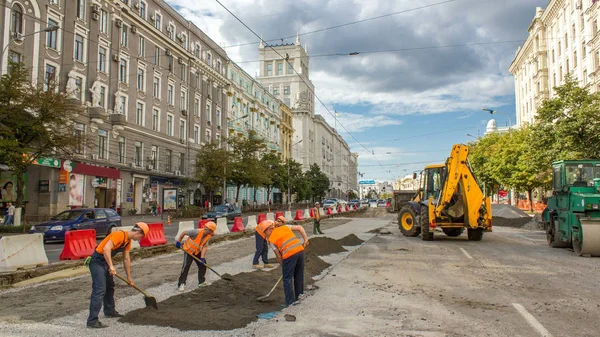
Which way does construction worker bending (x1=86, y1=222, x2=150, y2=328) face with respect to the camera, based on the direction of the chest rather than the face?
to the viewer's right

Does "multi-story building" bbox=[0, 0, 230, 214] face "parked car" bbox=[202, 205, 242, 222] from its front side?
yes

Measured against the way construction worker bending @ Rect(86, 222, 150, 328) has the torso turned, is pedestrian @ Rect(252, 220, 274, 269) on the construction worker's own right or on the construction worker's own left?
on the construction worker's own left

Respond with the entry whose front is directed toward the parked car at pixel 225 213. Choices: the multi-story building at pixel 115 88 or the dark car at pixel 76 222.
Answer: the multi-story building

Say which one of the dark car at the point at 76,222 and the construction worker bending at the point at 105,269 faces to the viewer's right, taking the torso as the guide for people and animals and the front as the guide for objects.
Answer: the construction worker bending

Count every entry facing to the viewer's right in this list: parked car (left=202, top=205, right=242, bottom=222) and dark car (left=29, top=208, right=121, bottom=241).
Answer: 0

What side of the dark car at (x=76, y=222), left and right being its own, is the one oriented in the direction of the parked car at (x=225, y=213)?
back

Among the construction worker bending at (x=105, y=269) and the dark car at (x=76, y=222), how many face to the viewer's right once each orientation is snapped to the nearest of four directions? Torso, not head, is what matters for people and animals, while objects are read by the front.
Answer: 1

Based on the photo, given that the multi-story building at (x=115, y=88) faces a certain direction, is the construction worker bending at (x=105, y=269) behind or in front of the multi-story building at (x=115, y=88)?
in front

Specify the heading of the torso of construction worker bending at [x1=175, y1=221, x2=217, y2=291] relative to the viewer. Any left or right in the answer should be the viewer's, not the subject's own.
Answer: facing the viewer and to the right of the viewer

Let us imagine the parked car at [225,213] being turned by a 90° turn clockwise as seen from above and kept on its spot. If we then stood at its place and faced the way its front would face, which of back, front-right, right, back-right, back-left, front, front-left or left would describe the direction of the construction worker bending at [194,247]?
back-left

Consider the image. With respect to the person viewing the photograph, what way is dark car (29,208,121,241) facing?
facing the viewer and to the left of the viewer

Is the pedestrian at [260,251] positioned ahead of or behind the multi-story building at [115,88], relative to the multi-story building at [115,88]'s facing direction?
ahead

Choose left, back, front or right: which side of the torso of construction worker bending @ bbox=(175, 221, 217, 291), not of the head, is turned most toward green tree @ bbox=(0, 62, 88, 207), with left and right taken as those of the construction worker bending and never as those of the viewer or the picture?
back

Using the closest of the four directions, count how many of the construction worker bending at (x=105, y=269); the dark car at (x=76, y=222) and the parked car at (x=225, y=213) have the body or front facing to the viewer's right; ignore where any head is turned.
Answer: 1

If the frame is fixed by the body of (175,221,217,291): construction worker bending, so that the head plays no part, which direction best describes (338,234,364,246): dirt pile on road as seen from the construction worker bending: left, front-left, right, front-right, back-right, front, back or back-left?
left
